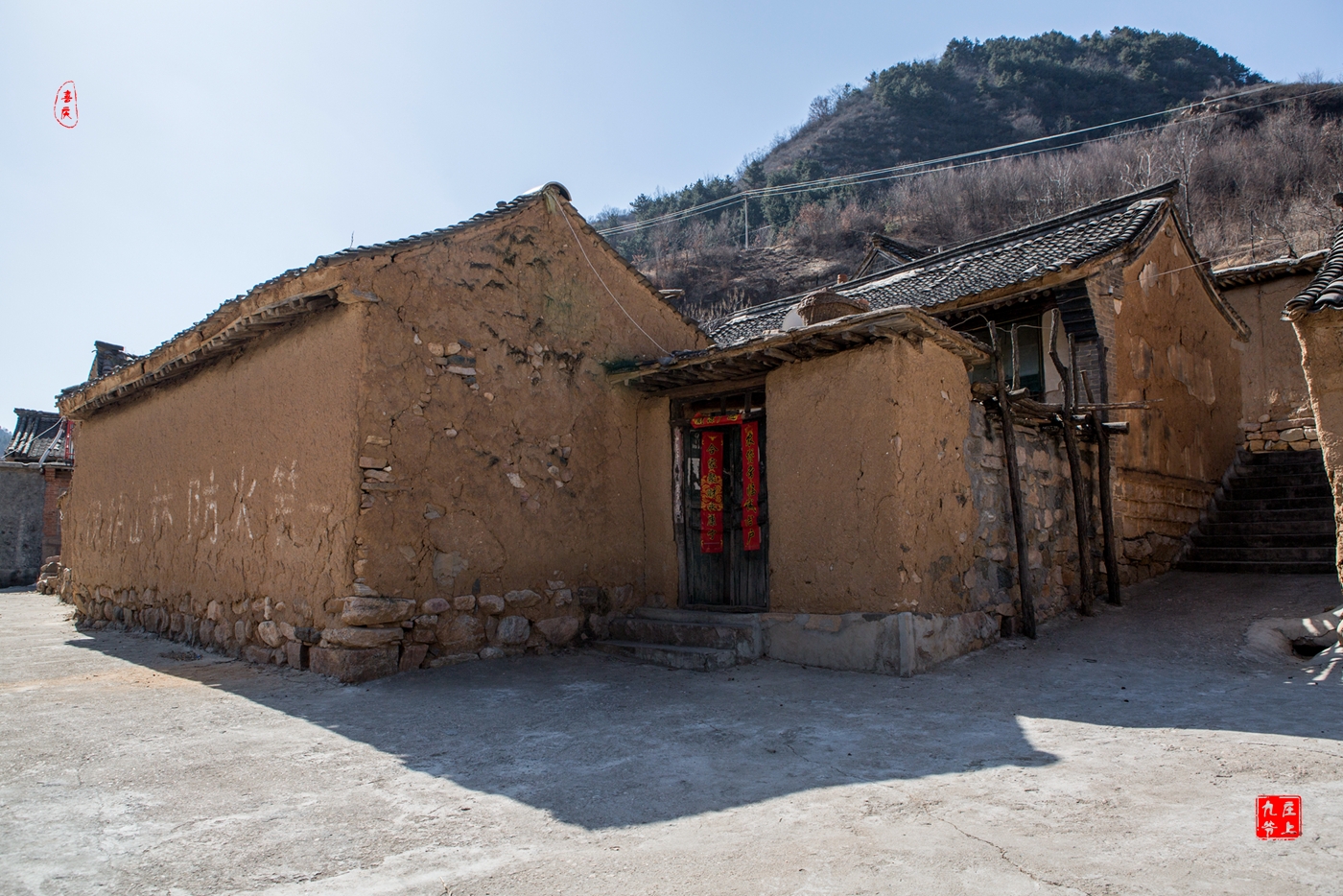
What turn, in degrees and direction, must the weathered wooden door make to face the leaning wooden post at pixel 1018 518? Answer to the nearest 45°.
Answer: approximately 90° to its left

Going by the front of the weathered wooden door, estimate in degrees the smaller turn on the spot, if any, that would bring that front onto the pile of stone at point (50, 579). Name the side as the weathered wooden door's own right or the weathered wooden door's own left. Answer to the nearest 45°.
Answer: approximately 135° to the weathered wooden door's own right

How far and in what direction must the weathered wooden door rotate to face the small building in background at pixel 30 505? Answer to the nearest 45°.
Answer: approximately 135° to its right

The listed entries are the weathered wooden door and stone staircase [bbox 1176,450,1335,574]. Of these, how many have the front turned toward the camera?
2

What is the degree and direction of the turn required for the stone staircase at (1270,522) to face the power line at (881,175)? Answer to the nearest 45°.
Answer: approximately 135° to its right

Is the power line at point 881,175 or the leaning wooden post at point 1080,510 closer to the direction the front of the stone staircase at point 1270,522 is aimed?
the leaning wooden post

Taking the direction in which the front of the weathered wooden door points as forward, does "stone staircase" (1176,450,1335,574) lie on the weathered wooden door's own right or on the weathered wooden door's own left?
on the weathered wooden door's own left

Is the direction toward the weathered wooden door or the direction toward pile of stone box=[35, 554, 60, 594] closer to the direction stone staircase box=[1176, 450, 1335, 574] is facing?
the weathered wooden door

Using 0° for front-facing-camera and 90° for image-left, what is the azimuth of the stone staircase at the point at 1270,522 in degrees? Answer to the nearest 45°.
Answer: approximately 0°
